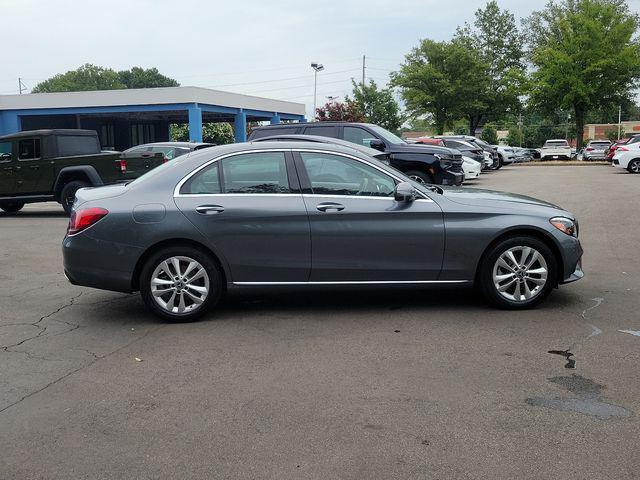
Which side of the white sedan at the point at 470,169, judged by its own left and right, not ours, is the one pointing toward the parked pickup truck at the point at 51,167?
right

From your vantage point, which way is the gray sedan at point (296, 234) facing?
to the viewer's right

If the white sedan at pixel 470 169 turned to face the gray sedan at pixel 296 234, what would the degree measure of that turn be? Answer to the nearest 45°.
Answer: approximately 45° to its right

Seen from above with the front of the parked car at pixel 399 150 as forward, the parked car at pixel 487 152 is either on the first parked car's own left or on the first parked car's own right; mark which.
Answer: on the first parked car's own left

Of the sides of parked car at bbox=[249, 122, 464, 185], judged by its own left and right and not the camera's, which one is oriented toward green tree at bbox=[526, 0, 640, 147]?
left

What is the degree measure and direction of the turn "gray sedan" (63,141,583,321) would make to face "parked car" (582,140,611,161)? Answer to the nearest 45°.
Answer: approximately 45° to its left

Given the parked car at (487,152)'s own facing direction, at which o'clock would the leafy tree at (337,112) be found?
The leafy tree is roughly at 6 o'clock from the parked car.

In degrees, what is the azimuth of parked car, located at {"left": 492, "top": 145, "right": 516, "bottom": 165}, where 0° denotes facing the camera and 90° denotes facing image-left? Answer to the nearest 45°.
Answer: approximately 315°

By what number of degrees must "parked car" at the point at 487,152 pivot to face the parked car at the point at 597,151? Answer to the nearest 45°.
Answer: approximately 90° to its left

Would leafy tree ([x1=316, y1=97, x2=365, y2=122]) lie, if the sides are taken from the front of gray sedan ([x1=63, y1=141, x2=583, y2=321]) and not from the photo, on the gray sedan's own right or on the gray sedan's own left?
on the gray sedan's own left

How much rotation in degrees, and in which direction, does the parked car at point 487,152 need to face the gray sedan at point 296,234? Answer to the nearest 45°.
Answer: approximately 45° to its right

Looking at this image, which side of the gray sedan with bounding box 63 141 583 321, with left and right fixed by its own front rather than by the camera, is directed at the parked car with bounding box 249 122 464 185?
left
